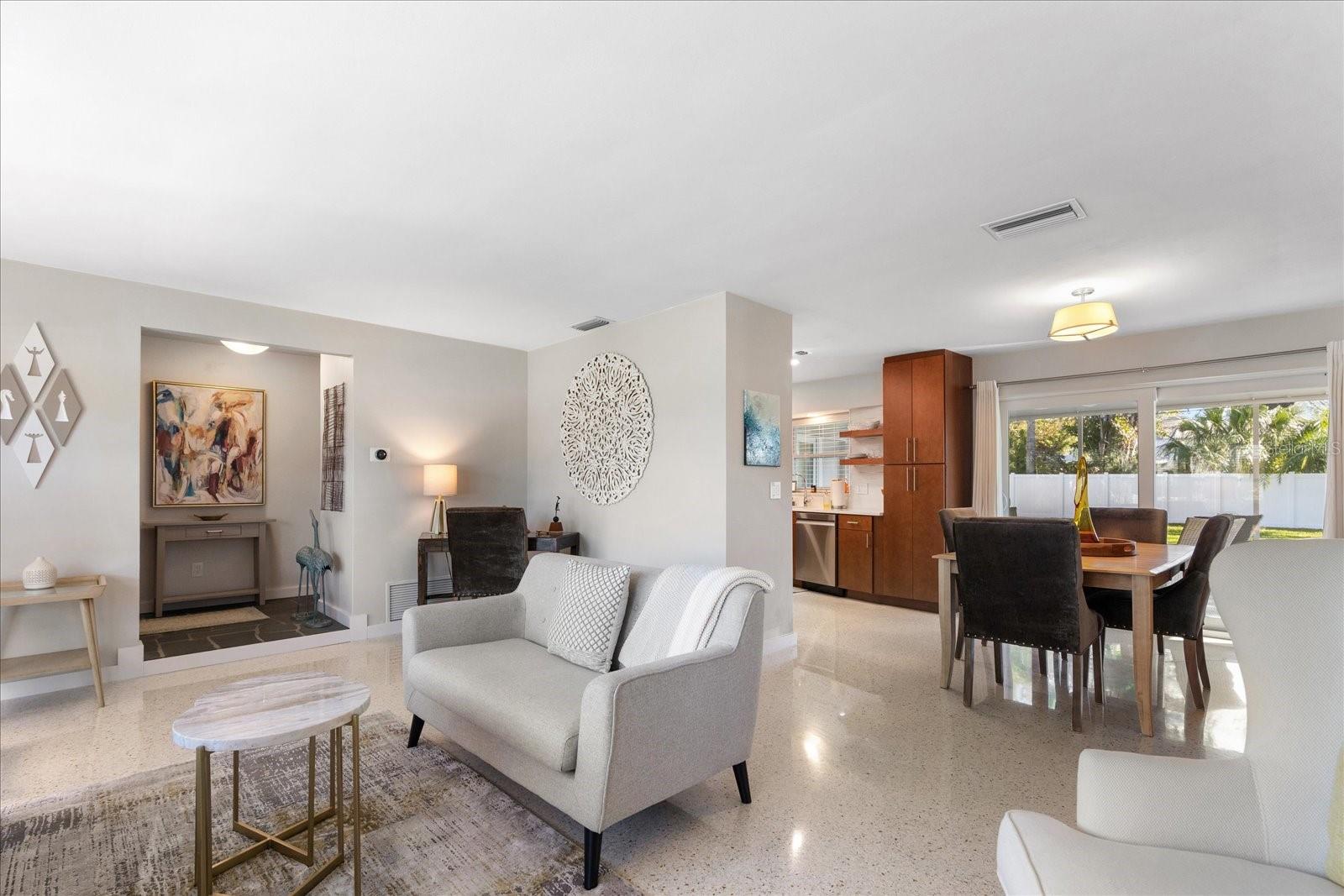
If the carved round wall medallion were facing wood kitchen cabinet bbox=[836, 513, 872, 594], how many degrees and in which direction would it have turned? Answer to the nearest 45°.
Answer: approximately 180°

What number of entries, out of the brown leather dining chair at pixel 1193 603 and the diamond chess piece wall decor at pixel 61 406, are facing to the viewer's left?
1

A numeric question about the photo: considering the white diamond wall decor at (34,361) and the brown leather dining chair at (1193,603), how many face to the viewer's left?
1

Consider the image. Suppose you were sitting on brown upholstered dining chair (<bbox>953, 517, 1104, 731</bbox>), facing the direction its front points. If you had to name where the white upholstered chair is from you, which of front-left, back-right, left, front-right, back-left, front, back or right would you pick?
back-right

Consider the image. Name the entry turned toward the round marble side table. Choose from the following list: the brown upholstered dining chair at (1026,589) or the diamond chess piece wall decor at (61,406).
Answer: the diamond chess piece wall decor

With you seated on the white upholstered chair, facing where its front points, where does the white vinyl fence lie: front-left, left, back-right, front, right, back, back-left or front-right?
back-right

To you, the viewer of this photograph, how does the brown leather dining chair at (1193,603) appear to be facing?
facing to the left of the viewer

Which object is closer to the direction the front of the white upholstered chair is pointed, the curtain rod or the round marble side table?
the round marble side table

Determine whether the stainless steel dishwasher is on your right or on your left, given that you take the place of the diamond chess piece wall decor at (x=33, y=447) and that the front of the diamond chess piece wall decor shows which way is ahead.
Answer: on your left

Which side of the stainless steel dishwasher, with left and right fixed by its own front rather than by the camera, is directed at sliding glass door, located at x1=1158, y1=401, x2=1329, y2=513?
left

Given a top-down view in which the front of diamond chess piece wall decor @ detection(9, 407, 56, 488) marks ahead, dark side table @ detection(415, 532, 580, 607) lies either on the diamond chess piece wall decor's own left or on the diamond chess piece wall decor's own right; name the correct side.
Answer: on the diamond chess piece wall decor's own left
